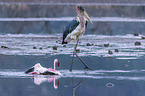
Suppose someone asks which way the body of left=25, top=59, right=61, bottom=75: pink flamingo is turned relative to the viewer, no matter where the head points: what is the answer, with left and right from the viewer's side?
facing to the right of the viewer
